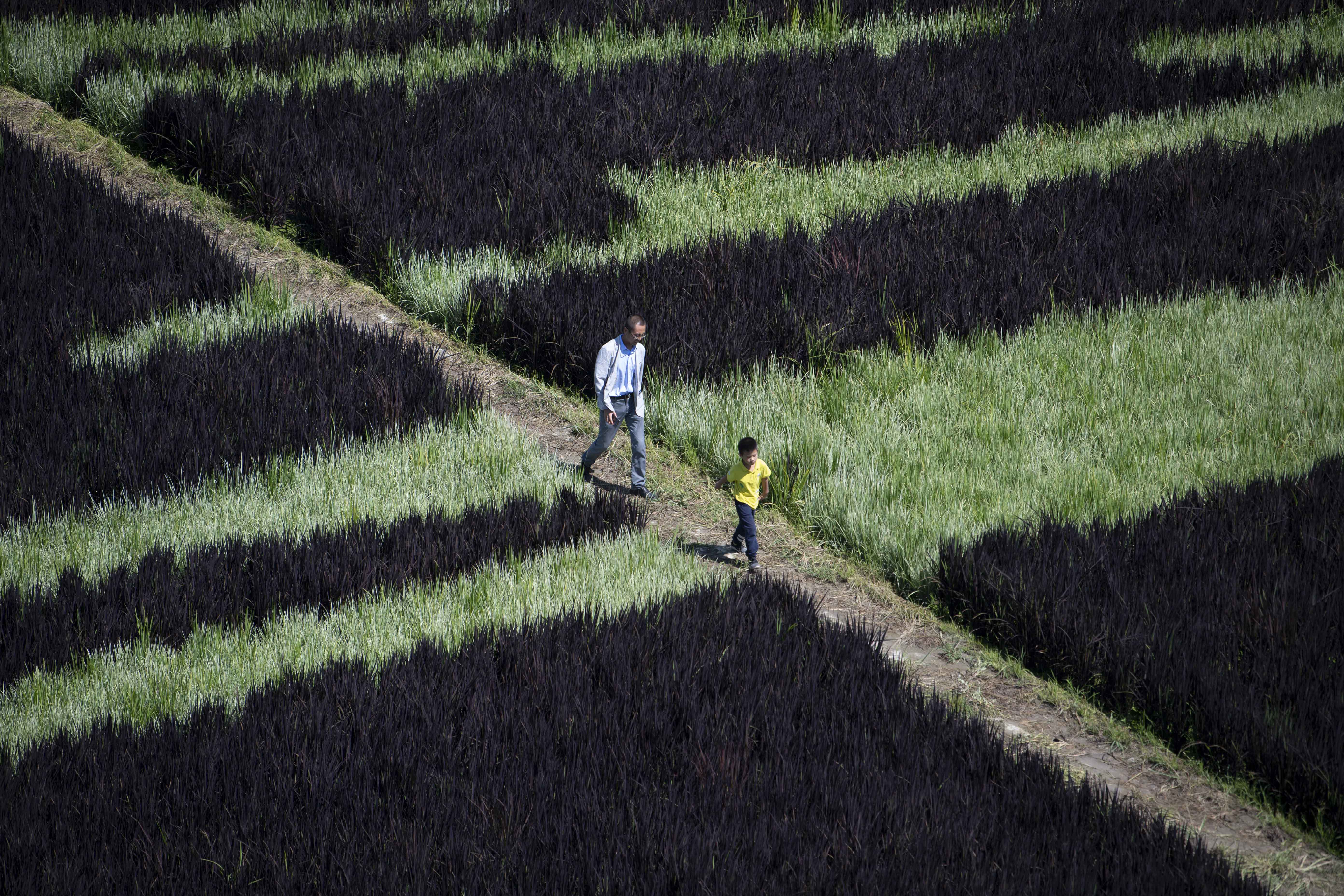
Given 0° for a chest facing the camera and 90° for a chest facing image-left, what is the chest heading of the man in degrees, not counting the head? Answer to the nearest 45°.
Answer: approximately 315°

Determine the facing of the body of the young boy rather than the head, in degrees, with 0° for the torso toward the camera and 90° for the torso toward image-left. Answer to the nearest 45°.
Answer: approximately 315°

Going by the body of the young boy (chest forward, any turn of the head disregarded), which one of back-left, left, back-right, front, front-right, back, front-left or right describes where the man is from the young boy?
back

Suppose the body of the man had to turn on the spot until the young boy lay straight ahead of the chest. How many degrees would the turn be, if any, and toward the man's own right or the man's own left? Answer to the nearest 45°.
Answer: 0° — they already face them
